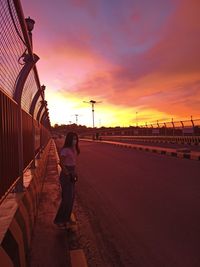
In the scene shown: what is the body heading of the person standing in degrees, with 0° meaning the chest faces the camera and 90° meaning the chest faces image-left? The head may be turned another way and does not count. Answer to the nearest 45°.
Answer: approximately 315°

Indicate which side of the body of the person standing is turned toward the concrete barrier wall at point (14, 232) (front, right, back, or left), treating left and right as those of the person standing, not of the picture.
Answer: right
